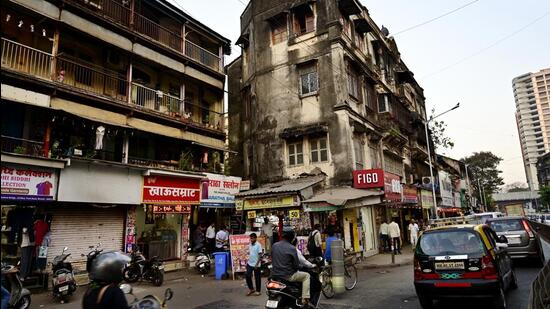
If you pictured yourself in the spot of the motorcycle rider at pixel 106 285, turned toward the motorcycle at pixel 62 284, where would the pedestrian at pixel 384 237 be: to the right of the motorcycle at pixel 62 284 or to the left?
right

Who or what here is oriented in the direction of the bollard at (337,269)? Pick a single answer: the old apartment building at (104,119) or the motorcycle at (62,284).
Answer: the old apartment building

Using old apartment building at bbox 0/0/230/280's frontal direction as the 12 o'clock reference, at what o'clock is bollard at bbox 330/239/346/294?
The bollard is roughly at 12 o'clock from the old apartment building.

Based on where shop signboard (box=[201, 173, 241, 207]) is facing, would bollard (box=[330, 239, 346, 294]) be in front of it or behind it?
in front

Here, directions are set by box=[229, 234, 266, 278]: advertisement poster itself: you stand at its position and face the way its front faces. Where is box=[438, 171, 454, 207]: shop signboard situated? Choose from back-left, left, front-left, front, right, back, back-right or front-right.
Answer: back-left

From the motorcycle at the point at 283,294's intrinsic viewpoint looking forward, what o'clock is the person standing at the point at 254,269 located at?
The person standing is roughly at 10 o'clock from the motorcycle.

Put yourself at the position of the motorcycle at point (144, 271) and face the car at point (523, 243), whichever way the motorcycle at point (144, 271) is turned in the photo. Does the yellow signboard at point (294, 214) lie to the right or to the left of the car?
left

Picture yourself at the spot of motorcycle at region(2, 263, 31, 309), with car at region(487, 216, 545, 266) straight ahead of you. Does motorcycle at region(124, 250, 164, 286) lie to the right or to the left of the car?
left

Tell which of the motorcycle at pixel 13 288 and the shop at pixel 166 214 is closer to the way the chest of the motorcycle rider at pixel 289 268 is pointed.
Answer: the shop

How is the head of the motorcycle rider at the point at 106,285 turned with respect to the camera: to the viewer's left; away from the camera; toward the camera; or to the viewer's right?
away from the camera
